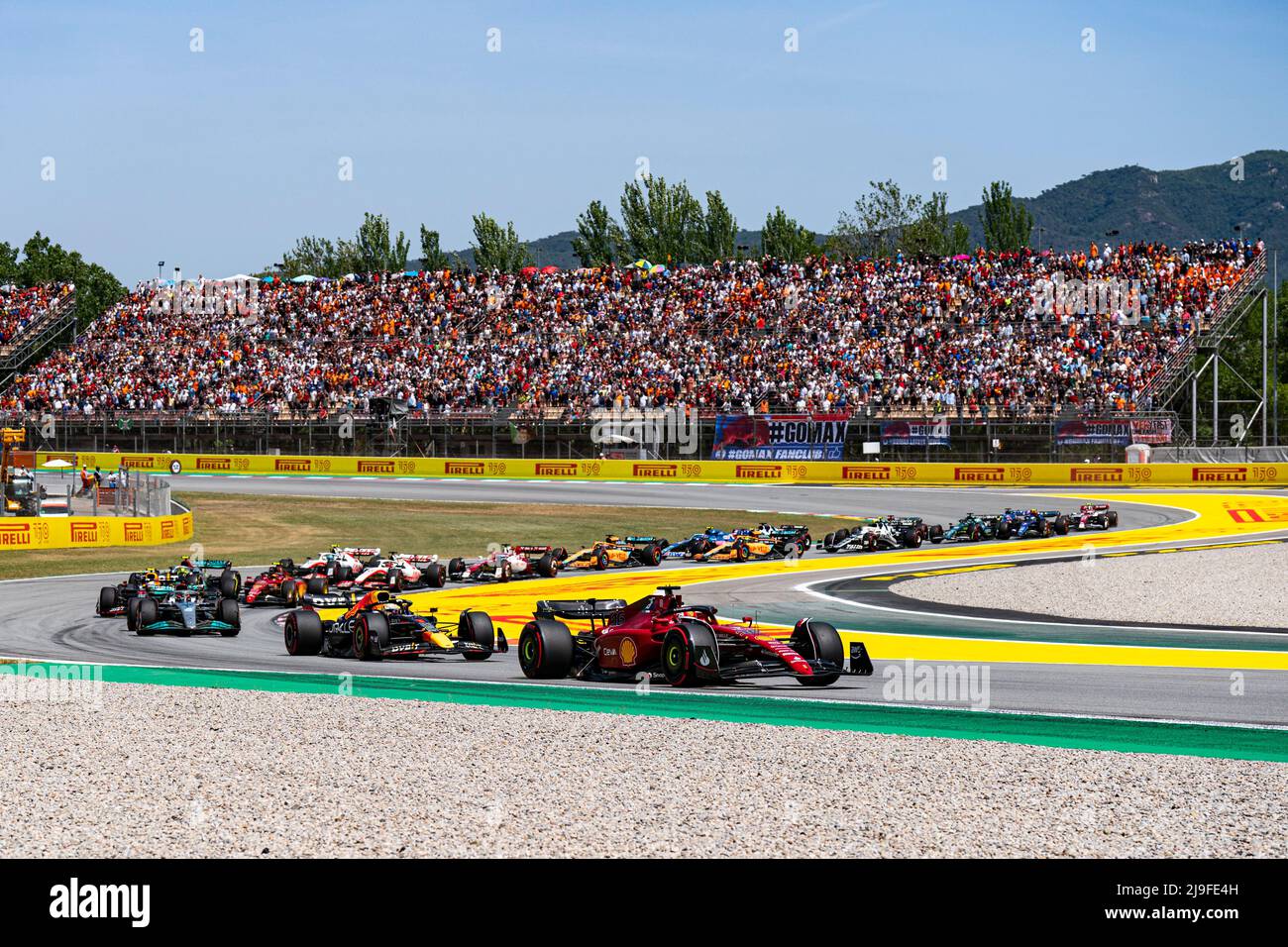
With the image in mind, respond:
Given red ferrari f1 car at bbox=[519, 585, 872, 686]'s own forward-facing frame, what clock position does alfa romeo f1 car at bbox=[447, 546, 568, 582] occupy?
The alfa romeo f1 car is roughly at 7 o'clock from the red ferrari f1 car.

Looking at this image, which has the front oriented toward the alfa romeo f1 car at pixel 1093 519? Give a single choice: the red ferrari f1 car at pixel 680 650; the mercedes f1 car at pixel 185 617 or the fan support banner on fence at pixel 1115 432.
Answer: the fan support banner on fence

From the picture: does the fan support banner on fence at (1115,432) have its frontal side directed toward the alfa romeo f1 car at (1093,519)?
yes

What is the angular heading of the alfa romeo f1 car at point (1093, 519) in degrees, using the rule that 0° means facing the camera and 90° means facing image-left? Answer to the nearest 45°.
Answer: approximately 45°

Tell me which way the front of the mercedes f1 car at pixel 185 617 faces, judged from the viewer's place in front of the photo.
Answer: facing the viewer

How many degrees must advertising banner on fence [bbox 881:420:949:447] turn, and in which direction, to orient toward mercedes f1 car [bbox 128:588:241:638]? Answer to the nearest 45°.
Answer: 0° — it already faces it

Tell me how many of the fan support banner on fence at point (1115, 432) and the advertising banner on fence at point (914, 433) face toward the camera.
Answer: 2

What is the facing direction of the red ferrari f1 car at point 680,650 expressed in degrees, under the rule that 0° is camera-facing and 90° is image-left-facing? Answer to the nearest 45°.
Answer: approximately 315°

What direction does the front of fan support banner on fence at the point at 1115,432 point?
toward the camera

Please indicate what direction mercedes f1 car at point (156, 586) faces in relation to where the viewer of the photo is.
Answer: facing the viewer and to the left of the viewer

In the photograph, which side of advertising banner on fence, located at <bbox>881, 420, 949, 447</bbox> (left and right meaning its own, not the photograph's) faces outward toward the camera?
front

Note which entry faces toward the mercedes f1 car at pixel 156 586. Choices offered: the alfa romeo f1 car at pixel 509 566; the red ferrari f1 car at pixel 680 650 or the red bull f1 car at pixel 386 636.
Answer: the alfa romeo f1 car

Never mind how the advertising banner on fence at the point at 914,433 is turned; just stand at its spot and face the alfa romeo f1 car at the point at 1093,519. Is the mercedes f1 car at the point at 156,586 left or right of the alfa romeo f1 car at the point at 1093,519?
right
